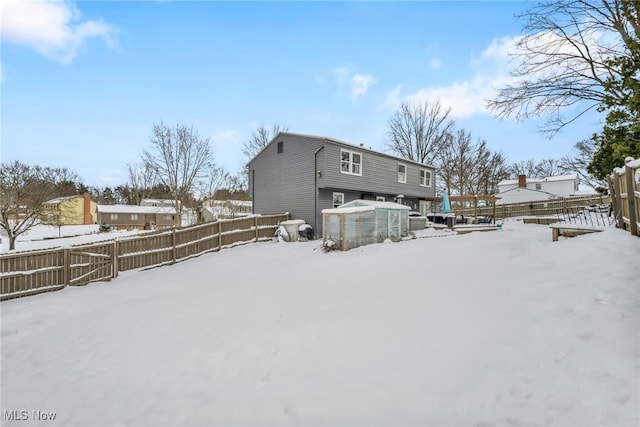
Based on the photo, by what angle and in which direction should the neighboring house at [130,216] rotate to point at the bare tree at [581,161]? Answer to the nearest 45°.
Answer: approximately 45° to its left

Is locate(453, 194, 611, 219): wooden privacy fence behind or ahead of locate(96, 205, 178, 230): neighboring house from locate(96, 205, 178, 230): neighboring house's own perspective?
ahead

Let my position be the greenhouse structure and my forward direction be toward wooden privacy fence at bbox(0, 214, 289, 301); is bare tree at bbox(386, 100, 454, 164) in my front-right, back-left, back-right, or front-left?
back-right

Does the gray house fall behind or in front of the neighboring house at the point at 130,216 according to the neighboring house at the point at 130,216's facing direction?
in front

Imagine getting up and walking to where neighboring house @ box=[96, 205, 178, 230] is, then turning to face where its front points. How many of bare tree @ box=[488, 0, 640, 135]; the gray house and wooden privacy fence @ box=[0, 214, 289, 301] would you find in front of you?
3

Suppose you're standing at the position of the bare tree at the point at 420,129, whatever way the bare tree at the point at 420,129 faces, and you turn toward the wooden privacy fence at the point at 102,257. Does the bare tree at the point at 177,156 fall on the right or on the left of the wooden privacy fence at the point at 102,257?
right

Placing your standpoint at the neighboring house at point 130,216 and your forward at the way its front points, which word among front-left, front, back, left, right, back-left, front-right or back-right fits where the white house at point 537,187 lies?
front-left

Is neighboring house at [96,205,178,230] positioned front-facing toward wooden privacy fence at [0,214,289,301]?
yes

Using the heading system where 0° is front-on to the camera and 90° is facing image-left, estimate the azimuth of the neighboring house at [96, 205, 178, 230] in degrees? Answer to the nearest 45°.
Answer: approximately 0°

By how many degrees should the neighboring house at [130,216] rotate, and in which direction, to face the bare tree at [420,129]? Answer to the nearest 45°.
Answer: approximately 45° to its left
